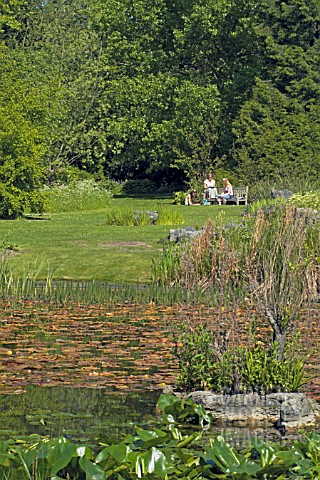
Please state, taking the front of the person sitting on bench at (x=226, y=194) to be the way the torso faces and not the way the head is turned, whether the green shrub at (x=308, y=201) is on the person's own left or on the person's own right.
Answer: on the person's own left

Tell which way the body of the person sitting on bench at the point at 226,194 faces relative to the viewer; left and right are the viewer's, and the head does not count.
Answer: facing the viewer and to the left of the viewer

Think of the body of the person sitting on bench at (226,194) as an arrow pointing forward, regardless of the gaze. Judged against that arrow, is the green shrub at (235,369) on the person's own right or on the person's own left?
on the person's own left

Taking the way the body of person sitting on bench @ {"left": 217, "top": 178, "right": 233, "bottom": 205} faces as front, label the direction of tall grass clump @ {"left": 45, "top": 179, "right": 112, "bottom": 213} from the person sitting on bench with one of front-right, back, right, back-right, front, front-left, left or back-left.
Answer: front-right

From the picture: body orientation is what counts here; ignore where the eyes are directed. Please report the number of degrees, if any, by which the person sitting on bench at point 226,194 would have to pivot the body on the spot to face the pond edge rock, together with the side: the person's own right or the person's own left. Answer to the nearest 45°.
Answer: approximately 45° to the person's own left

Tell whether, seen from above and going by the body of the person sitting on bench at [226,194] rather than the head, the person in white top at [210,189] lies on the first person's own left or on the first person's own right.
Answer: on the first person's own right

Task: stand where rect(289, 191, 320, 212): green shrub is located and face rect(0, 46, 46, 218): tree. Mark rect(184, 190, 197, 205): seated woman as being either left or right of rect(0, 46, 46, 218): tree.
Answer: right

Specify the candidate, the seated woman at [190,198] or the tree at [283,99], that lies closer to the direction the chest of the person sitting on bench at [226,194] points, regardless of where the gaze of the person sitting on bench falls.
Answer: the seated woman
